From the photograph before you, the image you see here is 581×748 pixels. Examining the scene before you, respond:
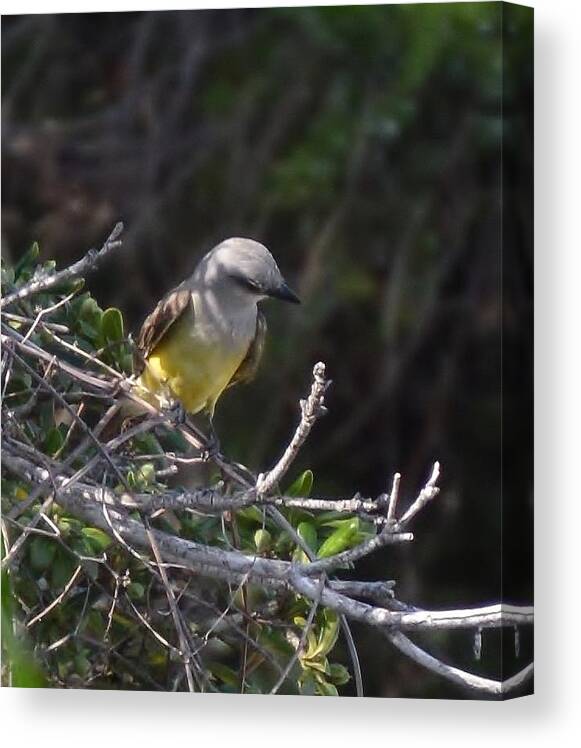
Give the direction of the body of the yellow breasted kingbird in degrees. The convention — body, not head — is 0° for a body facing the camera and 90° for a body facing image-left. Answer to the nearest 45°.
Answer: approximately 315°
